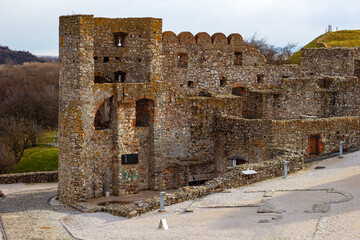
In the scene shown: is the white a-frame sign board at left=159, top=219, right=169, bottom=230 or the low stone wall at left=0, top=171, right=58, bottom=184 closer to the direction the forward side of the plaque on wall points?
the white a-frame sign board

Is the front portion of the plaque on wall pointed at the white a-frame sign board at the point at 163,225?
yes

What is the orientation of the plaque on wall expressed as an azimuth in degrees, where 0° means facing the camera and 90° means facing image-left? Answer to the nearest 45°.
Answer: approximately 0°

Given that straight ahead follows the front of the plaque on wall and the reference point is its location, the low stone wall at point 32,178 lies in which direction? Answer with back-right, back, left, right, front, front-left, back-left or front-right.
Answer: back-right
